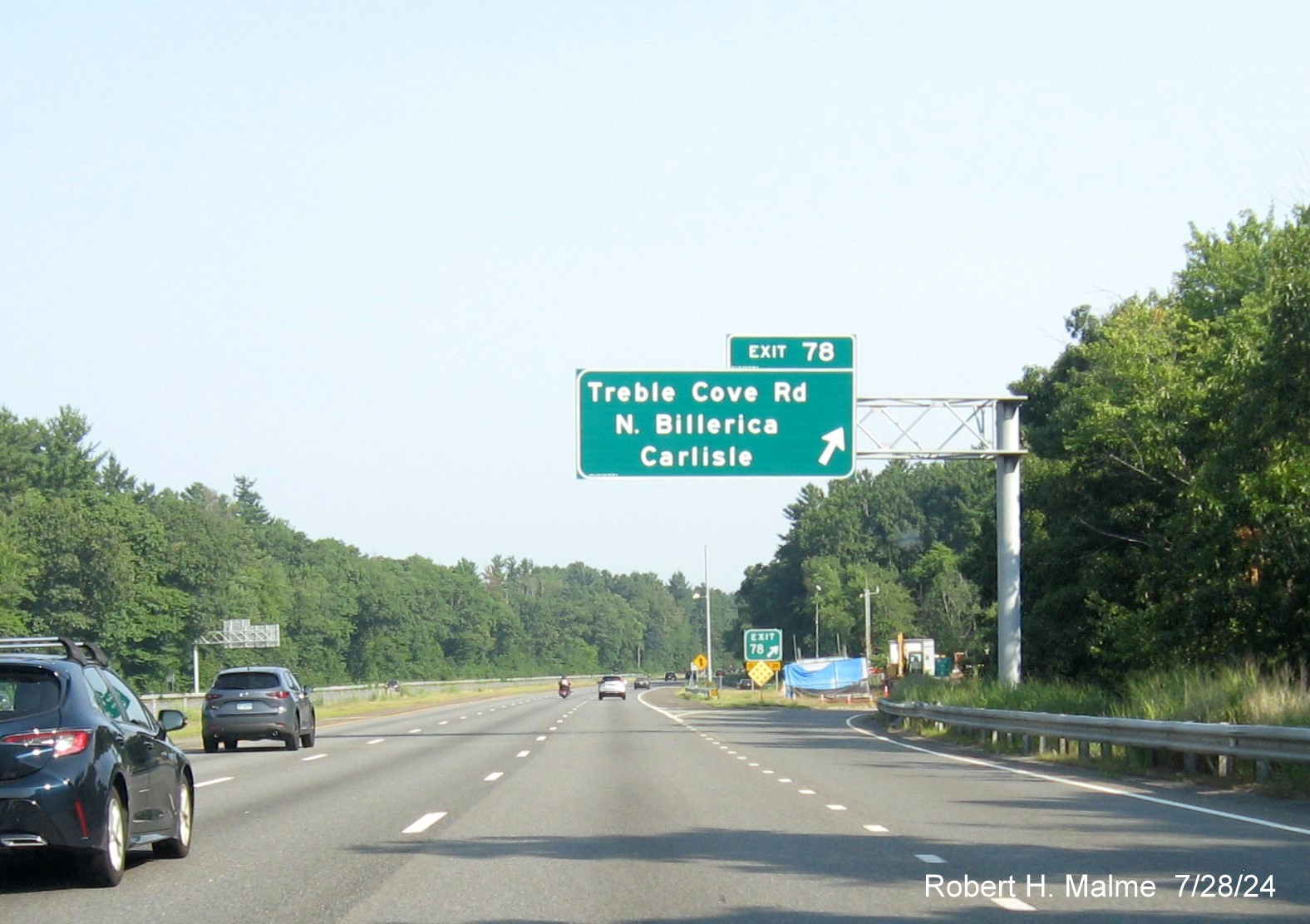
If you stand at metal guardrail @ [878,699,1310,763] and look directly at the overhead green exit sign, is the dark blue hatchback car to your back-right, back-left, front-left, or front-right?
back-left

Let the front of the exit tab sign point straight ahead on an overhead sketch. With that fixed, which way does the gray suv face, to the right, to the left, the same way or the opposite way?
the opposite way

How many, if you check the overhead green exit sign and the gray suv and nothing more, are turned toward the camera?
1

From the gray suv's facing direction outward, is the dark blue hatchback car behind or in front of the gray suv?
behind

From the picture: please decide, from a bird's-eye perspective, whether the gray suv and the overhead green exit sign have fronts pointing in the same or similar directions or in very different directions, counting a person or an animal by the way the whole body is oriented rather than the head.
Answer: very different directions

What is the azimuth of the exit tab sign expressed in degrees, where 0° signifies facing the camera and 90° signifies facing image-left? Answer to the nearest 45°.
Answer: approximately 0°

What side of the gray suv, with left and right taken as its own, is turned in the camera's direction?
back

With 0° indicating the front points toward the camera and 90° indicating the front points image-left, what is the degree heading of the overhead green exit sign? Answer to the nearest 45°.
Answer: approximately 0°
